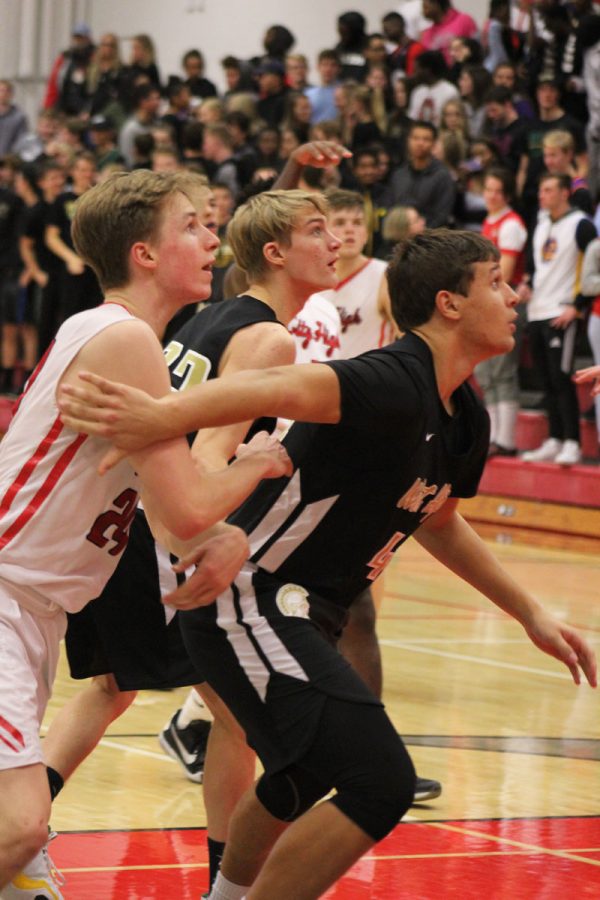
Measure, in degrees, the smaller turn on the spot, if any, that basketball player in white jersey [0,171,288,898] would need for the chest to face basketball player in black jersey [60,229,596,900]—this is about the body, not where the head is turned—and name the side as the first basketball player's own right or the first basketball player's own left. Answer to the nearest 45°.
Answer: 0° — they already face them

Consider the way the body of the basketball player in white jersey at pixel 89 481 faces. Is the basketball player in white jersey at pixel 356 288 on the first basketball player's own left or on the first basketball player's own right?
on the first basketball player's own left

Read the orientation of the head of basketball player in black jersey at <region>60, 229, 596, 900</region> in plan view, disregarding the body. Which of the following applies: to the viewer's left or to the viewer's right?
to the viewer's right

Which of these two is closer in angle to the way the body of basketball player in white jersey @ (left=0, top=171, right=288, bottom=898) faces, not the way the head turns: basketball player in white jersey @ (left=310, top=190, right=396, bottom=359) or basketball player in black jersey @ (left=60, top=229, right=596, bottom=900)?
the basketball player in black jersey

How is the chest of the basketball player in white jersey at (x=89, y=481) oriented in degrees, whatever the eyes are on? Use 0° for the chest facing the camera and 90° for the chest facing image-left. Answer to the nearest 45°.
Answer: approximately 270°

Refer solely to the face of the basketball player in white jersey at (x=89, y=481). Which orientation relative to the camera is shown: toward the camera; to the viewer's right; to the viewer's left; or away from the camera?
to the viewer's right
